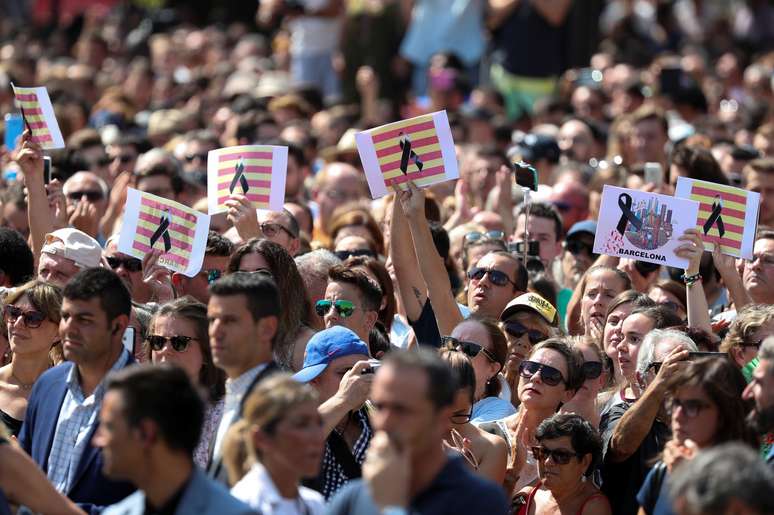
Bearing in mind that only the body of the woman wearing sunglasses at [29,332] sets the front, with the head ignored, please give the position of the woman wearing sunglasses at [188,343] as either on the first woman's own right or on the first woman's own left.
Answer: on the first woman's own left

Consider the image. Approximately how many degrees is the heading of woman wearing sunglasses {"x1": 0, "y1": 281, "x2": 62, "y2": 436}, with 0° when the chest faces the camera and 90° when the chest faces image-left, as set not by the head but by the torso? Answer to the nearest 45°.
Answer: approximately 45°

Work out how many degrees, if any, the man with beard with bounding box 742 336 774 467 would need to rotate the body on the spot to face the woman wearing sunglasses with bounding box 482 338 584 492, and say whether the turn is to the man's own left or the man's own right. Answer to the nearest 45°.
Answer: approximately 45° to the man's own right

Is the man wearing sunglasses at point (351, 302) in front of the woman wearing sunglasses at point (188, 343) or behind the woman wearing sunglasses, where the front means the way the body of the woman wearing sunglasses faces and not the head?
behind

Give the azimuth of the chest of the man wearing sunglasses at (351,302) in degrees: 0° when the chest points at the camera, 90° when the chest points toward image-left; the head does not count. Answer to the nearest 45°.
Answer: approximately 45°
